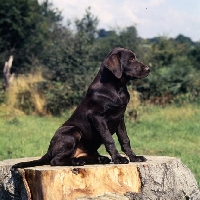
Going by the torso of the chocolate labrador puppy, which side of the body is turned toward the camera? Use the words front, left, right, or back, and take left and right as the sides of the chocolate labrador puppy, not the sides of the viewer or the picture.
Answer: right

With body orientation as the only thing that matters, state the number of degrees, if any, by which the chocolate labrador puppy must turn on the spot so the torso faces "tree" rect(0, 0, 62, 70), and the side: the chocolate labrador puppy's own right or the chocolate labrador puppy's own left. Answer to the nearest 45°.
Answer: approximately 90° to the chocolate labrador puppy's own left
